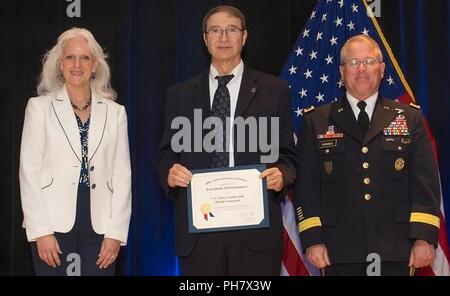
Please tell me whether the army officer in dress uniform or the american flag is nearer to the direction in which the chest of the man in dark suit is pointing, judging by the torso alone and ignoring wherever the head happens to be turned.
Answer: the army officer in dress uniform

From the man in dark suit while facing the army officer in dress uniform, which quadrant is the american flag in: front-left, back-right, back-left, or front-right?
front-left

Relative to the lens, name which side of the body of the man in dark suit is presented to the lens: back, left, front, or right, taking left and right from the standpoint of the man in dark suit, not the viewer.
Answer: front

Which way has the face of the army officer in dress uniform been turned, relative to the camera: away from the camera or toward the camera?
toward the camera

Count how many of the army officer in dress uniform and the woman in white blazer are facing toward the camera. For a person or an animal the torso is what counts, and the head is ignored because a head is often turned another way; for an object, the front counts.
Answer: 2

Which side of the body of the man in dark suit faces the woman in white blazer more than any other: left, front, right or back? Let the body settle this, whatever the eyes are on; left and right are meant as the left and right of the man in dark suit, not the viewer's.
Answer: right

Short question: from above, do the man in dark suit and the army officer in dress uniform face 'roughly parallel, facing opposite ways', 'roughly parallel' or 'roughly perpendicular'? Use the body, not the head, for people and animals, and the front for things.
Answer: roughly parallel

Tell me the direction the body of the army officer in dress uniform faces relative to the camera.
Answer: toward the camera

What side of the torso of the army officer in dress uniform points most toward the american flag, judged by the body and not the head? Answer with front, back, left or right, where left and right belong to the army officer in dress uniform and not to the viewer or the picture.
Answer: back

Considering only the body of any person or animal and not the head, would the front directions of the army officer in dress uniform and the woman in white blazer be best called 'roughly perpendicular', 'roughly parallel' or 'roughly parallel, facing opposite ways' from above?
roughly parallel

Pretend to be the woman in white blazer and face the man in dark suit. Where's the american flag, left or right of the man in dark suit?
left

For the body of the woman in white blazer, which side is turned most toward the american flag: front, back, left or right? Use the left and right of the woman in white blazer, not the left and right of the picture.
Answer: left

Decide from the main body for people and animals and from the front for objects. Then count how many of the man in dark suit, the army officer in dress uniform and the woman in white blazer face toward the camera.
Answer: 3

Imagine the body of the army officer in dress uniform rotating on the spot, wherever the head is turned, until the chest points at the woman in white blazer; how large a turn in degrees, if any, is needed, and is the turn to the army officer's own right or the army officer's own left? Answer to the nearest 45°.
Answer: approximately 90° to the army officer's own right
